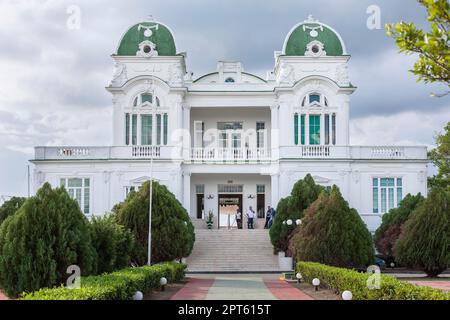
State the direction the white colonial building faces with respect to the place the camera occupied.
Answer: facing the viewer

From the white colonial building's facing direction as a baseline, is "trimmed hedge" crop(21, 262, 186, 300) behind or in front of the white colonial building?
in front

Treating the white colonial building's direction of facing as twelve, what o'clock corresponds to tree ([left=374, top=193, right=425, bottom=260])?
The tree is roughly at 10 o'clock from the white colonial building.

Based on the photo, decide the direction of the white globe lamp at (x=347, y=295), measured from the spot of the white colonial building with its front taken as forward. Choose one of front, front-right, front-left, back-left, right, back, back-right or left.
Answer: front

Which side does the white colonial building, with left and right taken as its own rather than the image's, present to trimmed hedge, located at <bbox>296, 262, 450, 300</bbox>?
front

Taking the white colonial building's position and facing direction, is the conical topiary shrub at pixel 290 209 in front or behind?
in front
